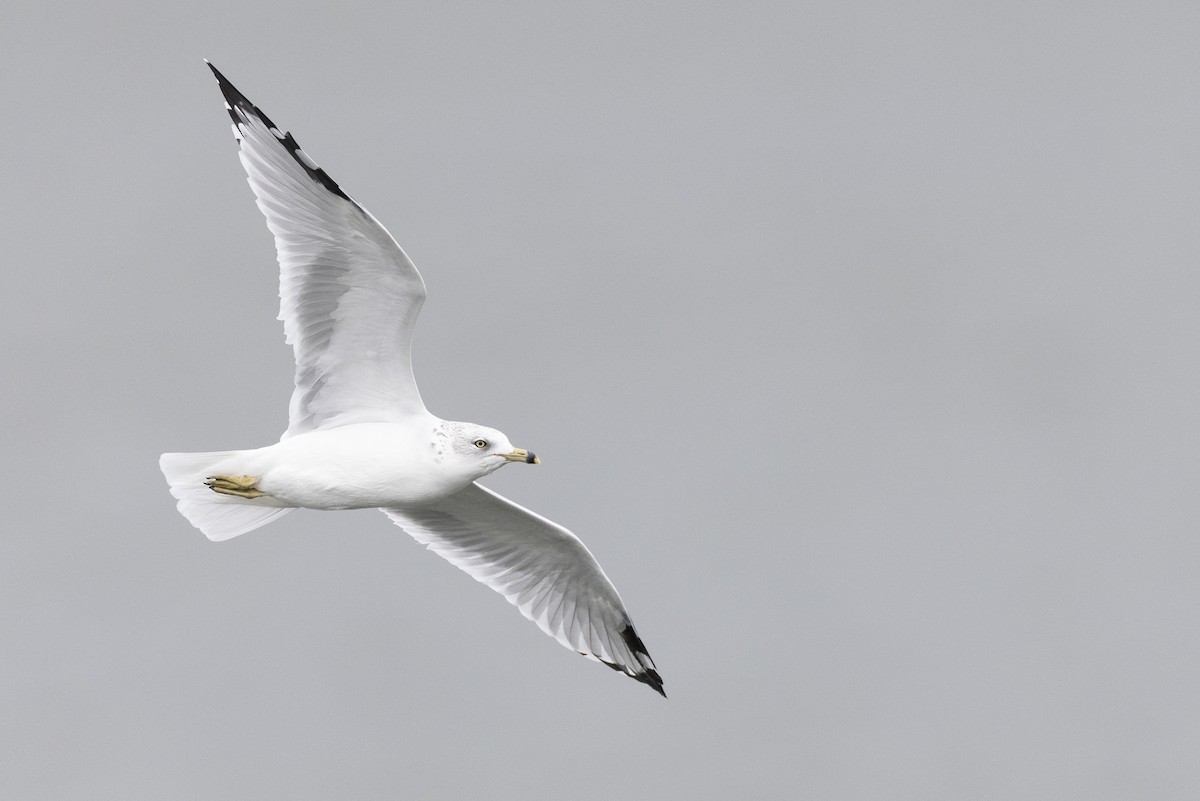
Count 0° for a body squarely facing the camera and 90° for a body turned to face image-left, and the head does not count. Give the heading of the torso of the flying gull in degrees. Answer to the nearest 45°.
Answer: approximately 270°
